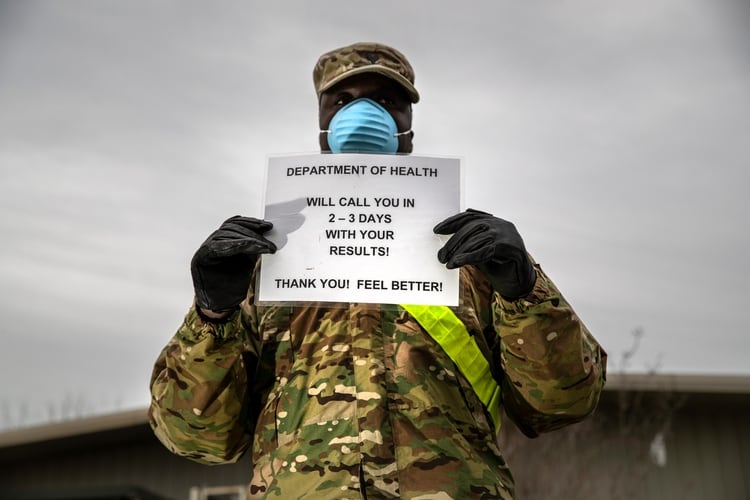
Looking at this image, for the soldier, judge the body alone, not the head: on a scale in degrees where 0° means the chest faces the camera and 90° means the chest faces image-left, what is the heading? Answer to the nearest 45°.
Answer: approximately 0°
